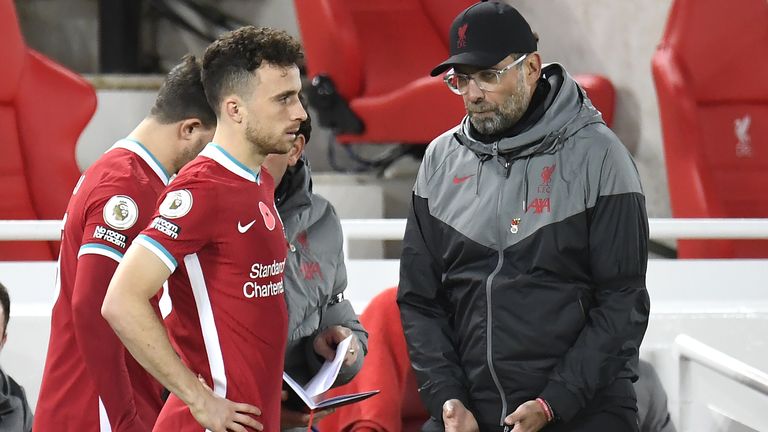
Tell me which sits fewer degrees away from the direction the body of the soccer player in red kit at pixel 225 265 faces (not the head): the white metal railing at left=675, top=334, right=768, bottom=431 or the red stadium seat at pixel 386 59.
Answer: the white metal railing

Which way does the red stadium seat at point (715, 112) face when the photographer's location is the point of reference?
facing the viewer

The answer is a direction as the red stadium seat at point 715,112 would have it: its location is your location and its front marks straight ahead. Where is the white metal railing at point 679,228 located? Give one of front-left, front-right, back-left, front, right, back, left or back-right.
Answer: front

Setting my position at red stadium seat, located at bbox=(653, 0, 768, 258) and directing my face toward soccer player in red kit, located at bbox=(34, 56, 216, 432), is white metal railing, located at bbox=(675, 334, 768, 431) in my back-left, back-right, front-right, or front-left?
front-left

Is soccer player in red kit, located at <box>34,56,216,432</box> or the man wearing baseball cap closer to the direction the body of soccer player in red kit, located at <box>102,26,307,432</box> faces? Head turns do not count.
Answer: the man wearing baseball cap

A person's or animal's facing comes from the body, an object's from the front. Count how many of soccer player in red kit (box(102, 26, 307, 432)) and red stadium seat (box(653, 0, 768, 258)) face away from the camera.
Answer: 0

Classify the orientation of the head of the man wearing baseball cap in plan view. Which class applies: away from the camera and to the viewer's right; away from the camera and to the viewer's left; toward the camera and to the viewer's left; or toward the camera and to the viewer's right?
toward the camera and to the viewer's left

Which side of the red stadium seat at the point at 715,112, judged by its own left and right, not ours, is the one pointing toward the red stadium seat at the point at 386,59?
right

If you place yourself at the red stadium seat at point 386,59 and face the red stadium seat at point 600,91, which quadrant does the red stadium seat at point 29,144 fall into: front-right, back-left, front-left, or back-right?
back-right

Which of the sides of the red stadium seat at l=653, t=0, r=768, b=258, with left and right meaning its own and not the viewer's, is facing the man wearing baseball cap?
front

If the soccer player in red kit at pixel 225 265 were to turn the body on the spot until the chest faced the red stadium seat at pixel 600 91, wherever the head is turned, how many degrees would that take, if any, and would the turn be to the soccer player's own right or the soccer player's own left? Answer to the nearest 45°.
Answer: approximately 90° to the soccer player's own left
